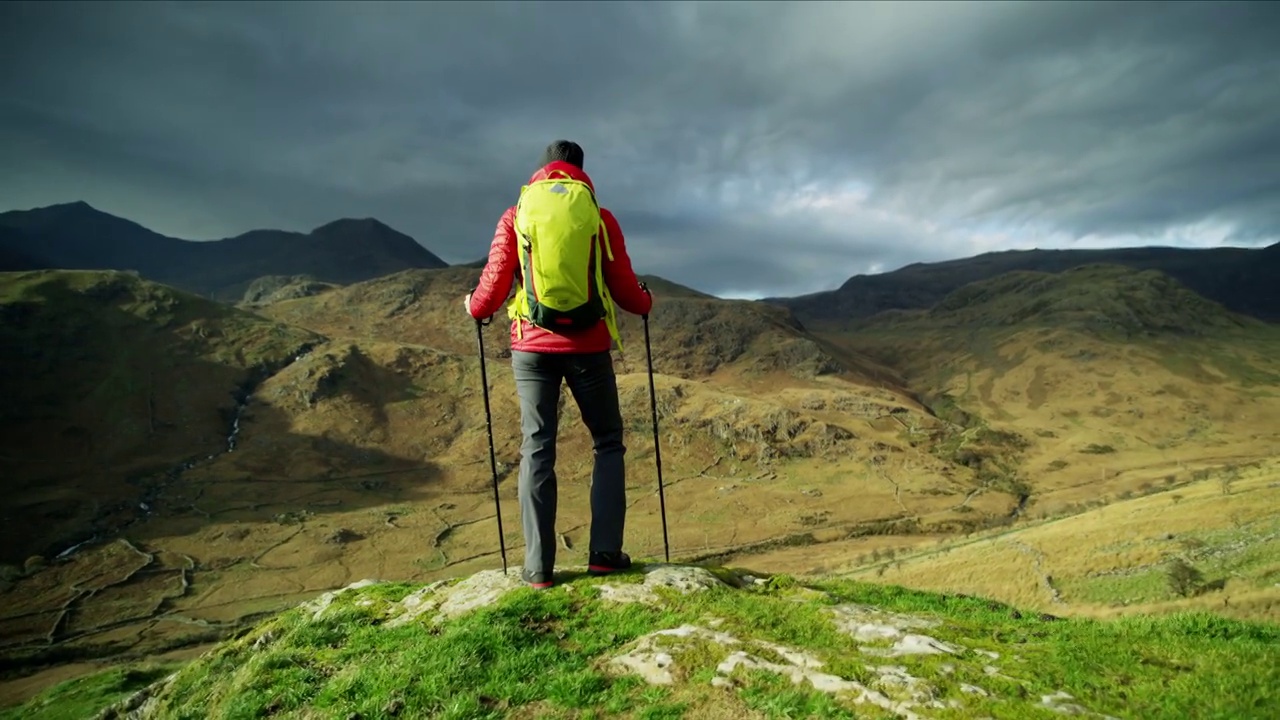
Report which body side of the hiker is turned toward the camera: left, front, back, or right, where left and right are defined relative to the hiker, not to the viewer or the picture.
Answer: back
